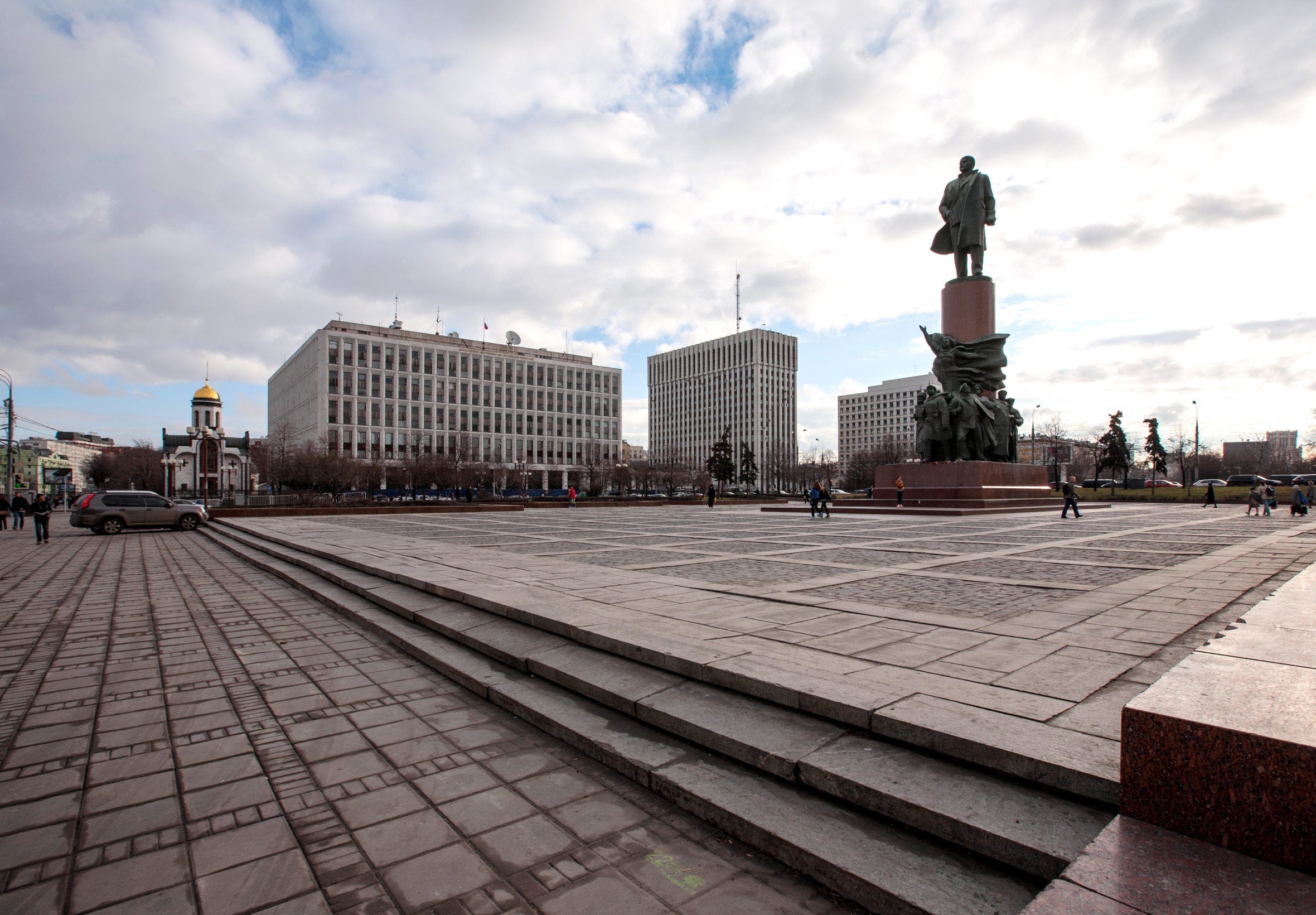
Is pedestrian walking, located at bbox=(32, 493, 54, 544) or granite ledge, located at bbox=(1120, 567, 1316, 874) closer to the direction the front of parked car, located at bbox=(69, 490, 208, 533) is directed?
the granite ledge

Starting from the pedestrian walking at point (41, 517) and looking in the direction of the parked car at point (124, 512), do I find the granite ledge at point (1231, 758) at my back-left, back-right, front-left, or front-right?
back-right

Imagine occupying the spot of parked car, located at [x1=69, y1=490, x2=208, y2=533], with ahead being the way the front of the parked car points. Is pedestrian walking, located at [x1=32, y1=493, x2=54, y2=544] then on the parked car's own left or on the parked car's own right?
on the parked car's own right

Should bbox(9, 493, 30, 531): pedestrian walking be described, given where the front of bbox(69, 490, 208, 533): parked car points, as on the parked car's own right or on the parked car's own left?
on the parked car's own left

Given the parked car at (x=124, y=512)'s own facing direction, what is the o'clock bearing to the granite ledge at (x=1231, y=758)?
The granite ledge is roughly at 3 o'clock from the parked car.

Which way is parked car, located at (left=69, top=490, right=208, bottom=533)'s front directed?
to the viewer's right
